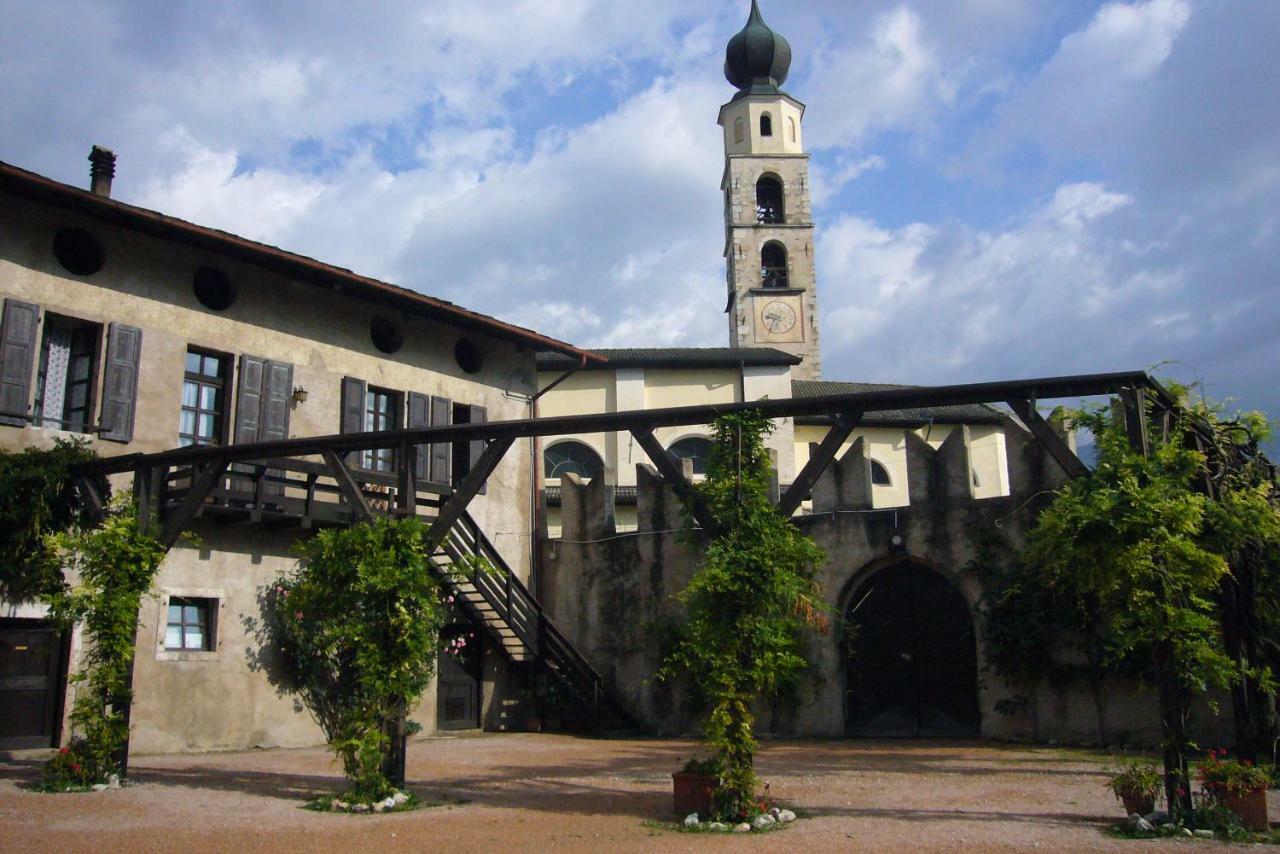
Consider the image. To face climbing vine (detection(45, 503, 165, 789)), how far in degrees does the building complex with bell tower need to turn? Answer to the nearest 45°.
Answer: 0° — it already faces it

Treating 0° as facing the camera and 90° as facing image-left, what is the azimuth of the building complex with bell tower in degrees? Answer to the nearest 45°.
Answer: approximately 0°

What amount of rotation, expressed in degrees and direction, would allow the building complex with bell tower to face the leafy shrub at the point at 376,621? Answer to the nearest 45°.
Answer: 0° — it already faces it
